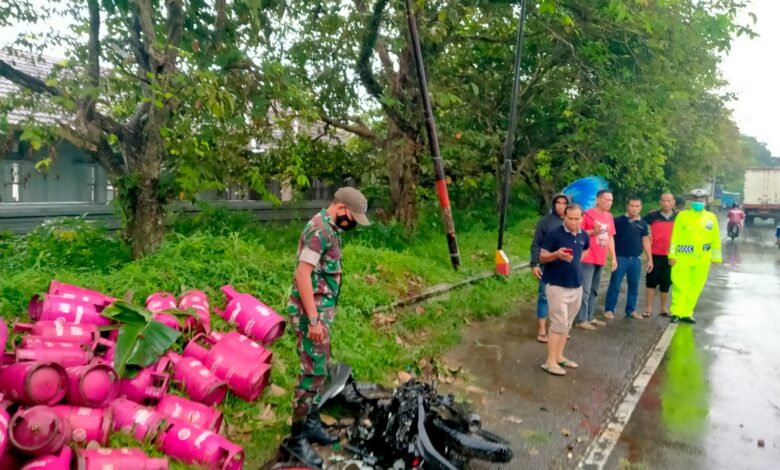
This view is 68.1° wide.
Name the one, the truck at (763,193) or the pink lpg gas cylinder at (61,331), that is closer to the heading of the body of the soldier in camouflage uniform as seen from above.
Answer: the truck

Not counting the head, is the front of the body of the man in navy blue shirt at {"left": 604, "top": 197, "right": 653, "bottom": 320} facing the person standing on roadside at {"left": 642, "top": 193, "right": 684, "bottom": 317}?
no

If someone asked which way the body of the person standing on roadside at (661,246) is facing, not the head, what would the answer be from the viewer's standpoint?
toward the camera

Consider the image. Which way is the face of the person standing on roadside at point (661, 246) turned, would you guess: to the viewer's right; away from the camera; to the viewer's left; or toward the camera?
toward the camera

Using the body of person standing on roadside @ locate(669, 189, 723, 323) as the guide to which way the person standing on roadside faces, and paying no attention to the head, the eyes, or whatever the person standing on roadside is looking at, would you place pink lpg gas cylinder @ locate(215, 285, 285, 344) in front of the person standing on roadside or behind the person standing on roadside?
in front

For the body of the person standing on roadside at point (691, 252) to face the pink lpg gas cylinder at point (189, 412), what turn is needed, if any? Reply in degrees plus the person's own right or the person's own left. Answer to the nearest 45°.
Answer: approximately 45° to the person's own right

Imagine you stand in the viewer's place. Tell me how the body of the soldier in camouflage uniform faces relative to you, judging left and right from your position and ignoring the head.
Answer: facing to the right of the viewer

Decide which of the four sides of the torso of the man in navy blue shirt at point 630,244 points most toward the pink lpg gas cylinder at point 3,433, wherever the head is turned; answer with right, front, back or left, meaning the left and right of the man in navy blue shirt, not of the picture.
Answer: front

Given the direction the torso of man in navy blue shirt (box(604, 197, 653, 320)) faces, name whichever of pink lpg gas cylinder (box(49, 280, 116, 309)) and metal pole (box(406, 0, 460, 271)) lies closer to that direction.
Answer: the pink lpg gas cylinder

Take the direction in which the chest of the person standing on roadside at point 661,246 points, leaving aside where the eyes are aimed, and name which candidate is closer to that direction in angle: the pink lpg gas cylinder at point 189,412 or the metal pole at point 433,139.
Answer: the pink lpg gas cylinder

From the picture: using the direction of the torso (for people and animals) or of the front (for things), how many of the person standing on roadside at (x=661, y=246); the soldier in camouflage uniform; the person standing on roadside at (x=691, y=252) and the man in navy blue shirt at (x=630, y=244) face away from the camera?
0

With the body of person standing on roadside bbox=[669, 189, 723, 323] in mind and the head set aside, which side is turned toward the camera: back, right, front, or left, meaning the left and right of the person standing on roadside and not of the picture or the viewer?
front

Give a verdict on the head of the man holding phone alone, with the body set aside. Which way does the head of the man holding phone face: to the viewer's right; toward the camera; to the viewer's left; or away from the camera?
toward the camera

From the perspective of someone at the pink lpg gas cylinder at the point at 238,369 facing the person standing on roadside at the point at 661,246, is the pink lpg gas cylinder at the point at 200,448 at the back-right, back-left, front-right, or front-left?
back-right

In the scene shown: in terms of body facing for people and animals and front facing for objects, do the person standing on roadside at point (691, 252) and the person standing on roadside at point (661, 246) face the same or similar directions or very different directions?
same or similar directions
